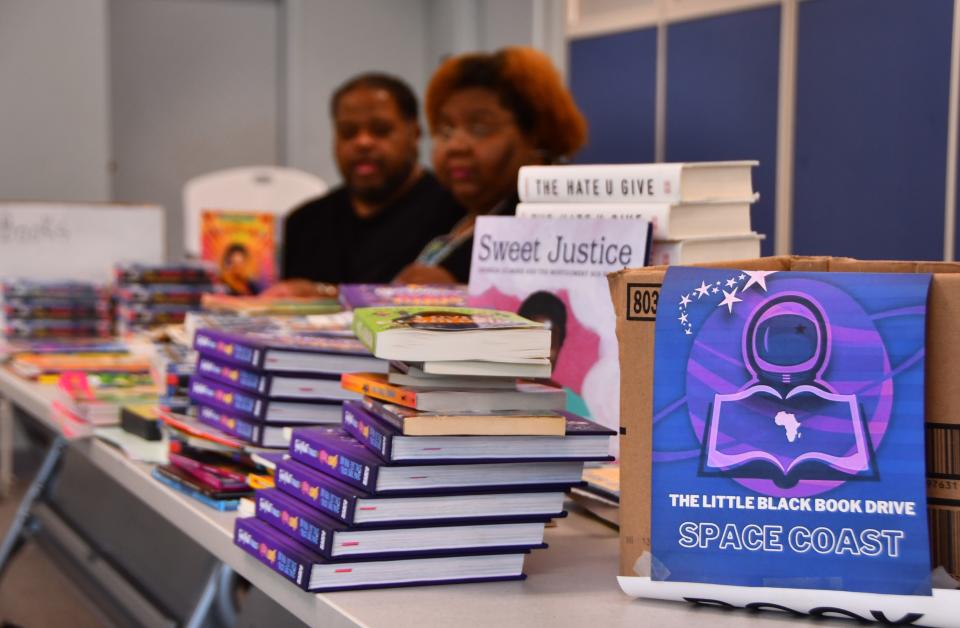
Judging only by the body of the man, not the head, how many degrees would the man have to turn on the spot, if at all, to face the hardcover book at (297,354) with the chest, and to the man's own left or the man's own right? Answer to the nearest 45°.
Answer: approximately 45° to the man's own left

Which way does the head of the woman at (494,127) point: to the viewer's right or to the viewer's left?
to the viewer's left

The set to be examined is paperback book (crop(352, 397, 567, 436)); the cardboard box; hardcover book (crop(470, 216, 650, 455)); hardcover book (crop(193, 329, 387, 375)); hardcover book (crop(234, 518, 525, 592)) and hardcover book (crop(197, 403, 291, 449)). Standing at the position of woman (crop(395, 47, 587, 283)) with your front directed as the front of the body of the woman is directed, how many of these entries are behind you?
0

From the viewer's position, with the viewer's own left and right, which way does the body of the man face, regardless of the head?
facing the viewer and to the left of the viewer

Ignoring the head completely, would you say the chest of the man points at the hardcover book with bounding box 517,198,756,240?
no

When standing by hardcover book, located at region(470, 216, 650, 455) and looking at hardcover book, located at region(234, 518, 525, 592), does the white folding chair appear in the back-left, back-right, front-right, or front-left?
back-right

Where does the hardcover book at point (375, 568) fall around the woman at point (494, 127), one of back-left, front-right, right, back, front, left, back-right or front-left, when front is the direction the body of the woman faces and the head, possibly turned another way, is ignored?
front-left

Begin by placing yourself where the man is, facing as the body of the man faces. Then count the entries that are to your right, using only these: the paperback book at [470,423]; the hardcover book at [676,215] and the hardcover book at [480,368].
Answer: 0

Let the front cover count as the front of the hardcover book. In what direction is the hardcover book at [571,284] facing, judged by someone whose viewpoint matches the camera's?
facing the viewer

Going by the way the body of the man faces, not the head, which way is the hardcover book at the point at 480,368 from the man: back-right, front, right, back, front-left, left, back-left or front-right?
front-left

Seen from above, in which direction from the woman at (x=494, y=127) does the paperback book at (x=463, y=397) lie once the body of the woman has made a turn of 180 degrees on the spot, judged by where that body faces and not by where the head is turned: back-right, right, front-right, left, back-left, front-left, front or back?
back-right

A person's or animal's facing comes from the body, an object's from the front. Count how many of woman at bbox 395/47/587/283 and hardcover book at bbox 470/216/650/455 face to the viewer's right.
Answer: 0

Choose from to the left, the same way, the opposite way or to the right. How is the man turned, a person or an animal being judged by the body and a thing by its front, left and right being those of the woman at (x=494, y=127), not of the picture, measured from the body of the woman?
the same way

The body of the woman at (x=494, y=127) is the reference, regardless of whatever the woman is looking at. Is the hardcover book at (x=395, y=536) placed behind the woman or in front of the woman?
in front

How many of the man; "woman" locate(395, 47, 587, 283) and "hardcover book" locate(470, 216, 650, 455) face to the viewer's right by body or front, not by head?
0

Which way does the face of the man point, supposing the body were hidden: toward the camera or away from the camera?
toward the camera
